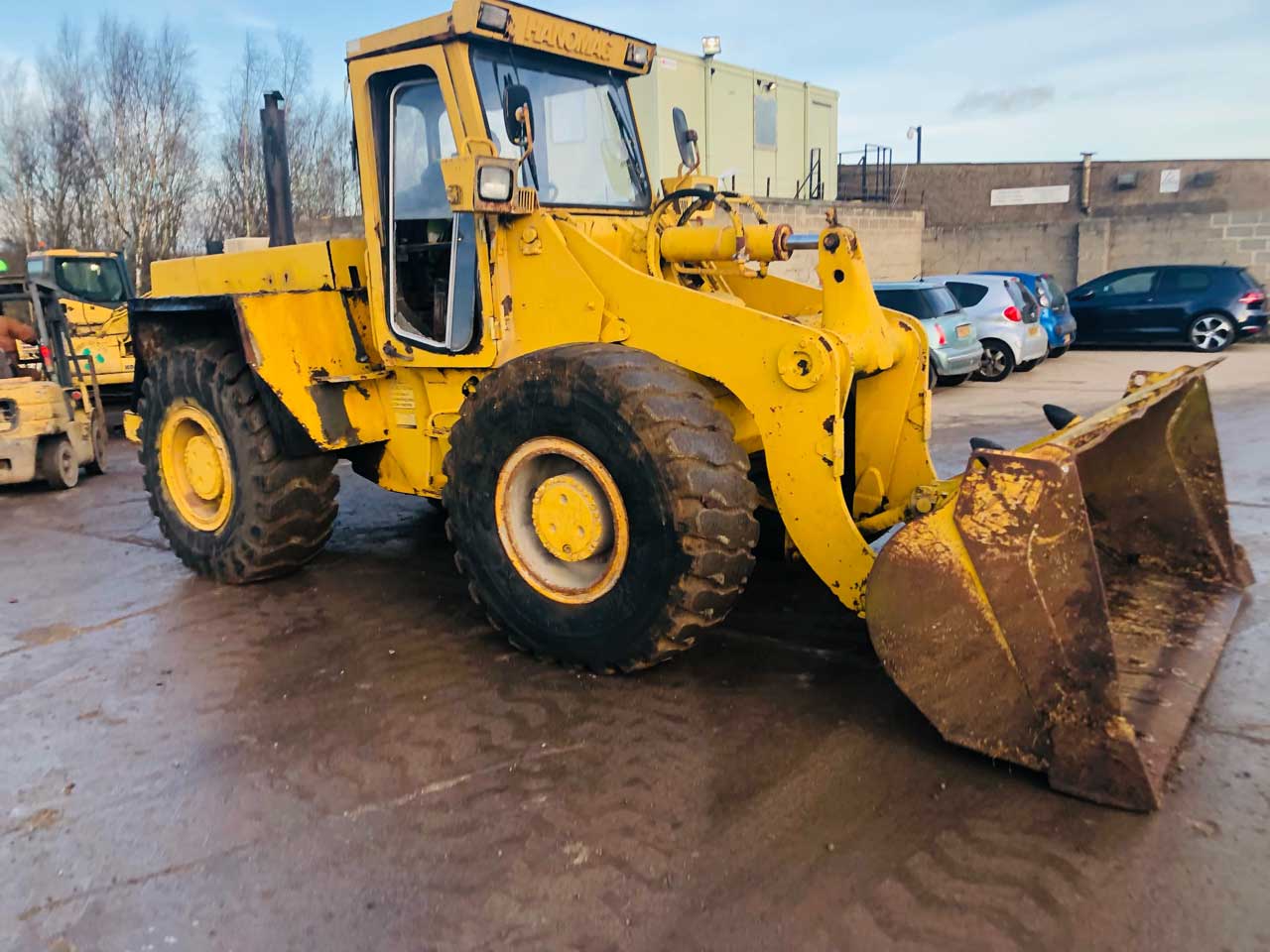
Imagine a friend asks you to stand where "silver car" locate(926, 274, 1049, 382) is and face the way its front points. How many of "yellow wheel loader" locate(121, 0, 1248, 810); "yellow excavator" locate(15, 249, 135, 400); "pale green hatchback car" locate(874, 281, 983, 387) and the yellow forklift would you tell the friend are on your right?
0

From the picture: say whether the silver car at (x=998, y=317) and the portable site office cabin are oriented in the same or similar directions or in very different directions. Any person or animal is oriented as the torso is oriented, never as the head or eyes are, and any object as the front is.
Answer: very different directions

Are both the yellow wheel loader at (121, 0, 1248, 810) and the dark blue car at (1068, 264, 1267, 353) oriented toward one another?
no

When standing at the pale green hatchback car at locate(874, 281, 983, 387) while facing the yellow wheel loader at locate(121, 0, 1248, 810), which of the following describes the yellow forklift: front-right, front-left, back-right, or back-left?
front-right

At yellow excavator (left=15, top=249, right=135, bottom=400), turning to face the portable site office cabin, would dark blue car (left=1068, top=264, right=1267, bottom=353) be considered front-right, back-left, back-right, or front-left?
front-right

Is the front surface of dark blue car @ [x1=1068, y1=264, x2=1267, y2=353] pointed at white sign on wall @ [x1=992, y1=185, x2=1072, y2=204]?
no

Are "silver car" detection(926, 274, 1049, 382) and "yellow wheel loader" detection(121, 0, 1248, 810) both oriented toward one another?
no

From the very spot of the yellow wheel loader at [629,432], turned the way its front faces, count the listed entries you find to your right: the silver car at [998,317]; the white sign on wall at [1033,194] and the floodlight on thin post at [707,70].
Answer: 0

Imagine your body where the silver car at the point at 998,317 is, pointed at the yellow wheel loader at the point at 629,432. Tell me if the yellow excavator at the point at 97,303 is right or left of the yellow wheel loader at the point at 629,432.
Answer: right

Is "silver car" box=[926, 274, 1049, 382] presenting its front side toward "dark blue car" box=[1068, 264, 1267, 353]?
no

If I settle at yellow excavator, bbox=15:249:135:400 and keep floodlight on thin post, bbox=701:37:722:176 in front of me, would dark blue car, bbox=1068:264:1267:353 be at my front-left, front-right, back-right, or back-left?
front-right

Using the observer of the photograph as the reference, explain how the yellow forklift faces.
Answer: facing away from the viewer and to the right of the viewer

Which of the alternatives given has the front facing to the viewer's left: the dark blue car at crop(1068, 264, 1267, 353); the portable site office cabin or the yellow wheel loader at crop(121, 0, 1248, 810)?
the dark blue car

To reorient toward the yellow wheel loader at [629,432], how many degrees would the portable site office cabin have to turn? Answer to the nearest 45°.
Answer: approximately 45° to its right

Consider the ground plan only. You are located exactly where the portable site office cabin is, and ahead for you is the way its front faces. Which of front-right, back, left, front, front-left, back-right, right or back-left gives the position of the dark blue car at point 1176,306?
front

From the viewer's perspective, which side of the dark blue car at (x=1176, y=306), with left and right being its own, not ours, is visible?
left

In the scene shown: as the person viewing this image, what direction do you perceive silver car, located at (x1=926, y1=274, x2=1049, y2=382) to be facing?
facing away from the viewer and to the left of the viewer

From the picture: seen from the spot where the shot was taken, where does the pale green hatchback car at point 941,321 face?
facing away from the viewer and to the left of the viewer
